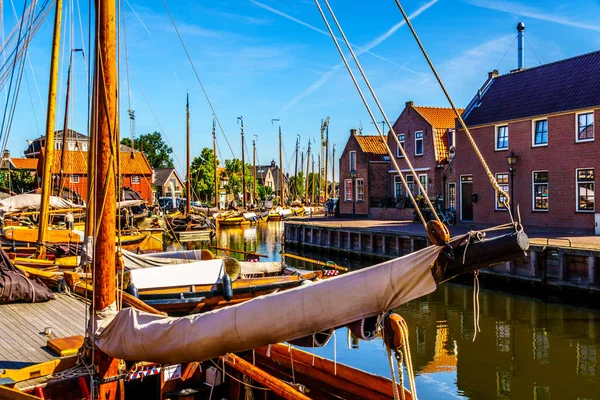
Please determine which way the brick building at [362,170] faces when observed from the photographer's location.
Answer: facing the viewer and to the left of the viewer

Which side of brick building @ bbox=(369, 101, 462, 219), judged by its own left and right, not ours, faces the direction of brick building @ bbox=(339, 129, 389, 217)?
right

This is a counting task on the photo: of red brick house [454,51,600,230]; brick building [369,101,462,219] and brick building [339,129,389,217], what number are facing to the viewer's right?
0

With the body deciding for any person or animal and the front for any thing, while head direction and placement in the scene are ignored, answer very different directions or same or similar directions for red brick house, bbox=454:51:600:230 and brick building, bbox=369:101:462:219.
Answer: same or similar directions

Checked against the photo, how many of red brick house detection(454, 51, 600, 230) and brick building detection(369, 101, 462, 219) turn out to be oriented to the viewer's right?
0

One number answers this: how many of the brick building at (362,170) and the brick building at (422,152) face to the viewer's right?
0

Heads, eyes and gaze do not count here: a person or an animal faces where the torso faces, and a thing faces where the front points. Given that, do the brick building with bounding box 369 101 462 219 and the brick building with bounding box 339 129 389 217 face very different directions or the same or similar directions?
same or similar directions

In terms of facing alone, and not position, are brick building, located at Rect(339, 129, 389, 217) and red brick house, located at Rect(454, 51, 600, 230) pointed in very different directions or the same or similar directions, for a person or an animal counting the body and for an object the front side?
same or similar directions

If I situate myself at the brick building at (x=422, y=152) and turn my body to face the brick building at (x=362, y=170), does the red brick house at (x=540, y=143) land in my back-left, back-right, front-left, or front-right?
back-left

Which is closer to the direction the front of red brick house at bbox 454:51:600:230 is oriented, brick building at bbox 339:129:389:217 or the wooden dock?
the wooden dock

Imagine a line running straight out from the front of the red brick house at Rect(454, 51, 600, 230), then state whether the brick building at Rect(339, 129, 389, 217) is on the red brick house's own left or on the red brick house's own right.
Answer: on the red brick house's own right
